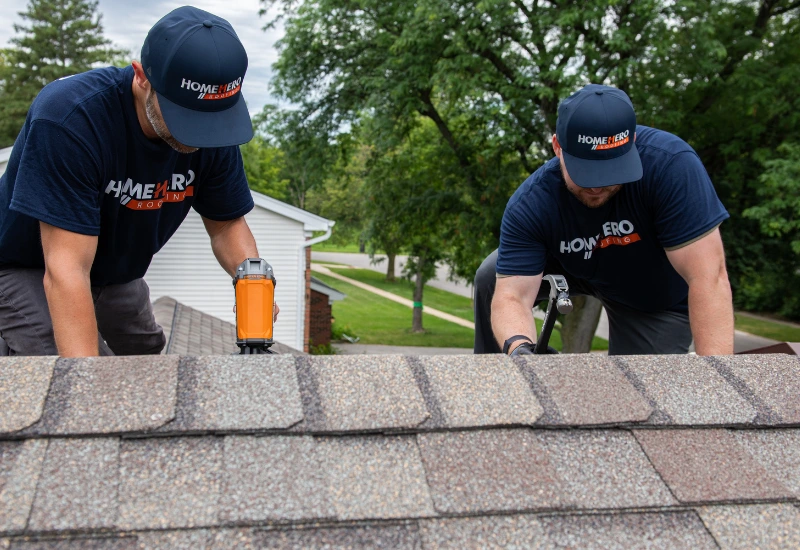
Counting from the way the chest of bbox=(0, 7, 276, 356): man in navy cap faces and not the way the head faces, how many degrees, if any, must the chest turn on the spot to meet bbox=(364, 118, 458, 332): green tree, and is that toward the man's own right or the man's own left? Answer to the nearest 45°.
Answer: approximately 90° to the man's own left

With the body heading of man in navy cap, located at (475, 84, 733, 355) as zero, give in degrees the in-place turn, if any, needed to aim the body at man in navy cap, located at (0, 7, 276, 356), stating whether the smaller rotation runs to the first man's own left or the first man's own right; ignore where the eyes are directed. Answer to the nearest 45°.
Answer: approximately 45° to the first man's own right

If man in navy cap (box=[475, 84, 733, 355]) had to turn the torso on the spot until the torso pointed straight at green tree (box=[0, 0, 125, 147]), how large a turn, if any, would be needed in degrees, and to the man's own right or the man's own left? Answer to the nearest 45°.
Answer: approximately 135° to the man's own right

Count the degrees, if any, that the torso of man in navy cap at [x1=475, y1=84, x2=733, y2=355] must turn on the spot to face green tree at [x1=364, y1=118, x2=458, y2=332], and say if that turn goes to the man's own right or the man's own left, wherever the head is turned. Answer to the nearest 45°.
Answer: approximately 180°

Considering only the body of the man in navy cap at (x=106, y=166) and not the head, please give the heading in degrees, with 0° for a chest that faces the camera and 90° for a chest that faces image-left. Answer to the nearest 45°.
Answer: approximately 315°

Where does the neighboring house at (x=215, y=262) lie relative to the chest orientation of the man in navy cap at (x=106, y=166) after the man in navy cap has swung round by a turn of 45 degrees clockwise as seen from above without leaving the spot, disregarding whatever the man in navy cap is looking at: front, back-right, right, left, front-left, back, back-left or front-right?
back

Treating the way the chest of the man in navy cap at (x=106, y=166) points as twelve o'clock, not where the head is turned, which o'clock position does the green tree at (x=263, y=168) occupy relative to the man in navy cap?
The green tree is roughly at 8 o'clock from the man in navy cap.

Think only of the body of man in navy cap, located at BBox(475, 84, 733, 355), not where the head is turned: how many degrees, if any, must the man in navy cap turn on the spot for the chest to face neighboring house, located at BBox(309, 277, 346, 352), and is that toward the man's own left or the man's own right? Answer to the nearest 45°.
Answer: approximately 135° to the man's own right
